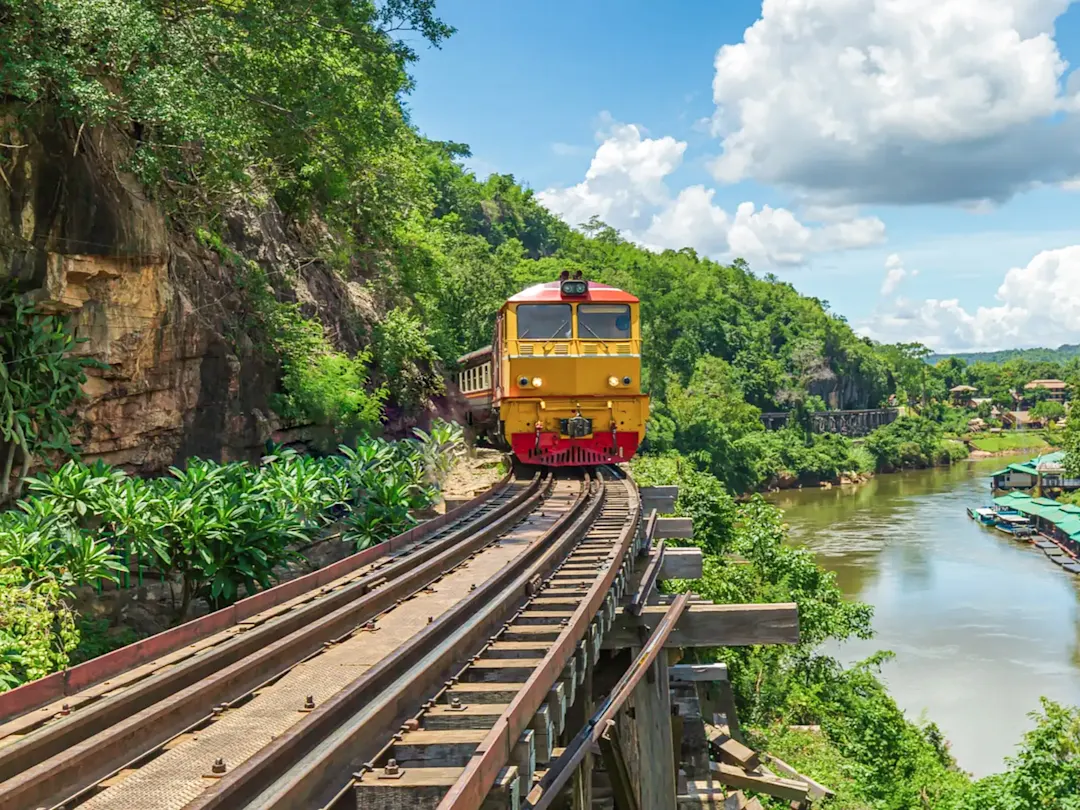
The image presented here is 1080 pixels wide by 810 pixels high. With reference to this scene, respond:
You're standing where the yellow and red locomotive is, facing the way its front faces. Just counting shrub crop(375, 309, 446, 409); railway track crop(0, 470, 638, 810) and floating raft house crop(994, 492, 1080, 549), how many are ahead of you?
1

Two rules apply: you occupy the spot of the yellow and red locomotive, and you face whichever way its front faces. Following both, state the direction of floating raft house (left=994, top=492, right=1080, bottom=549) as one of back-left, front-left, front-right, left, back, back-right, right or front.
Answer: back-left

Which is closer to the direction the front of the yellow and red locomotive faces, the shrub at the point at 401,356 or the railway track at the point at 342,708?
the railway track

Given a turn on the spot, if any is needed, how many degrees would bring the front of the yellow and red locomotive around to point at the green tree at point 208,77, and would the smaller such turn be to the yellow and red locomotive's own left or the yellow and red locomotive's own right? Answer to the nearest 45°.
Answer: approximately 45° to the yellow and red locomotive's own right

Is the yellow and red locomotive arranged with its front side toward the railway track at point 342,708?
yes

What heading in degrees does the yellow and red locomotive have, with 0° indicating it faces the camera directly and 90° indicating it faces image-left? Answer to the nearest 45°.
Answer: approximately 0°

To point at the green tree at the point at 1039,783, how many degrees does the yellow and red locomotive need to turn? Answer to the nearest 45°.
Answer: approximately 90° to its left
